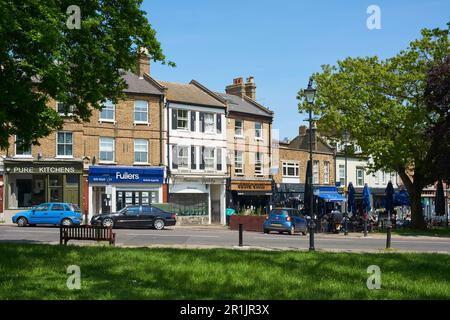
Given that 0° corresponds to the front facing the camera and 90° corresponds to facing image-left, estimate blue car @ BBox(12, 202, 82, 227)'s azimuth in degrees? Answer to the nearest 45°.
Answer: approximately 90°

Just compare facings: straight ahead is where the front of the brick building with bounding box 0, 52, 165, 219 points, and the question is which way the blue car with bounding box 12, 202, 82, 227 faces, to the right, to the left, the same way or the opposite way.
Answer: to the right

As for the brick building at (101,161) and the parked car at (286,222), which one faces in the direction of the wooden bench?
the brick building

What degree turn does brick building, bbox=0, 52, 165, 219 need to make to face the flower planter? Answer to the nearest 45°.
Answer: approximately 45° to its left

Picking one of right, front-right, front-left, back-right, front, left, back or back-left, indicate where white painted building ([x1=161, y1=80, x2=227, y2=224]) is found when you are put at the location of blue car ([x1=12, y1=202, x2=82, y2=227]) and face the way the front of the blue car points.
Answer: back-right

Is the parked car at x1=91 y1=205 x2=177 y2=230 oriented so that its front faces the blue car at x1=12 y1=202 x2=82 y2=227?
yes

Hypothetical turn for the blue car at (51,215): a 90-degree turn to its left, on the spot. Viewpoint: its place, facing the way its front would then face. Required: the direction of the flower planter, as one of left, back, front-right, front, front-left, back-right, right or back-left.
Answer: left

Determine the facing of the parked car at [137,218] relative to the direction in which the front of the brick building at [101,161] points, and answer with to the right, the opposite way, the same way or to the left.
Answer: to the right

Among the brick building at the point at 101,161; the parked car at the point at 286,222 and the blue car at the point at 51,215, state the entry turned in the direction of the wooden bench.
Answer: the brick building

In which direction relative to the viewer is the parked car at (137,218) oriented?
to the viewer's left

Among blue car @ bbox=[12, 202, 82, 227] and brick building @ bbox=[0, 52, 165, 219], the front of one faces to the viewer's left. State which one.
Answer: the blue car
